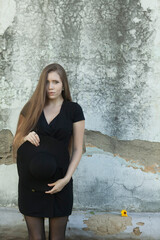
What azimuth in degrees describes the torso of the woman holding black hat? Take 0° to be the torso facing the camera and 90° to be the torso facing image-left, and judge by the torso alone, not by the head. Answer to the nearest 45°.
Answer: approximately 0°
